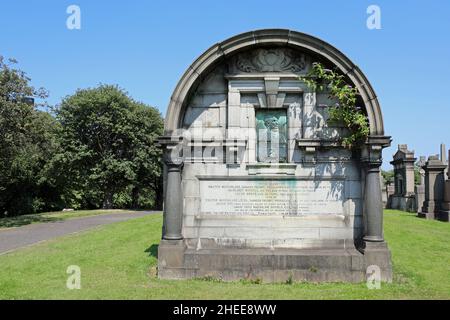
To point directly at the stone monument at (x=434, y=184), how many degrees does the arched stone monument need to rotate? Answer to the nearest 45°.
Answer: approximately 135° to its left

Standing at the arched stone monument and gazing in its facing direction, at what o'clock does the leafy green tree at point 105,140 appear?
The leafy green tree is roughly at 5 o'clock from the arched stone monument.

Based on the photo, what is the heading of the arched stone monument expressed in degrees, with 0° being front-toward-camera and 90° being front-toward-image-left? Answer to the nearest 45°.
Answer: approximately 0°

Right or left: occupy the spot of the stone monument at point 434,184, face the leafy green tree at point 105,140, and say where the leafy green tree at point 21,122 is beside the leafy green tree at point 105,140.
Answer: left

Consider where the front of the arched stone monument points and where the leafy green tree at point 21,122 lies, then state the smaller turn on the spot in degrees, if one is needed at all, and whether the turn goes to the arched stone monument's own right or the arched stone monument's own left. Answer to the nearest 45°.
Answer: approximately 135° to the arched stone monument's own right

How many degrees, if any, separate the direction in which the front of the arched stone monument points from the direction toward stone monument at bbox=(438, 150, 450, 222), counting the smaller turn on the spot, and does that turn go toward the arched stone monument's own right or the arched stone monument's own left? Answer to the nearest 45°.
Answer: approximately 135° to the arched stone monument's own left
